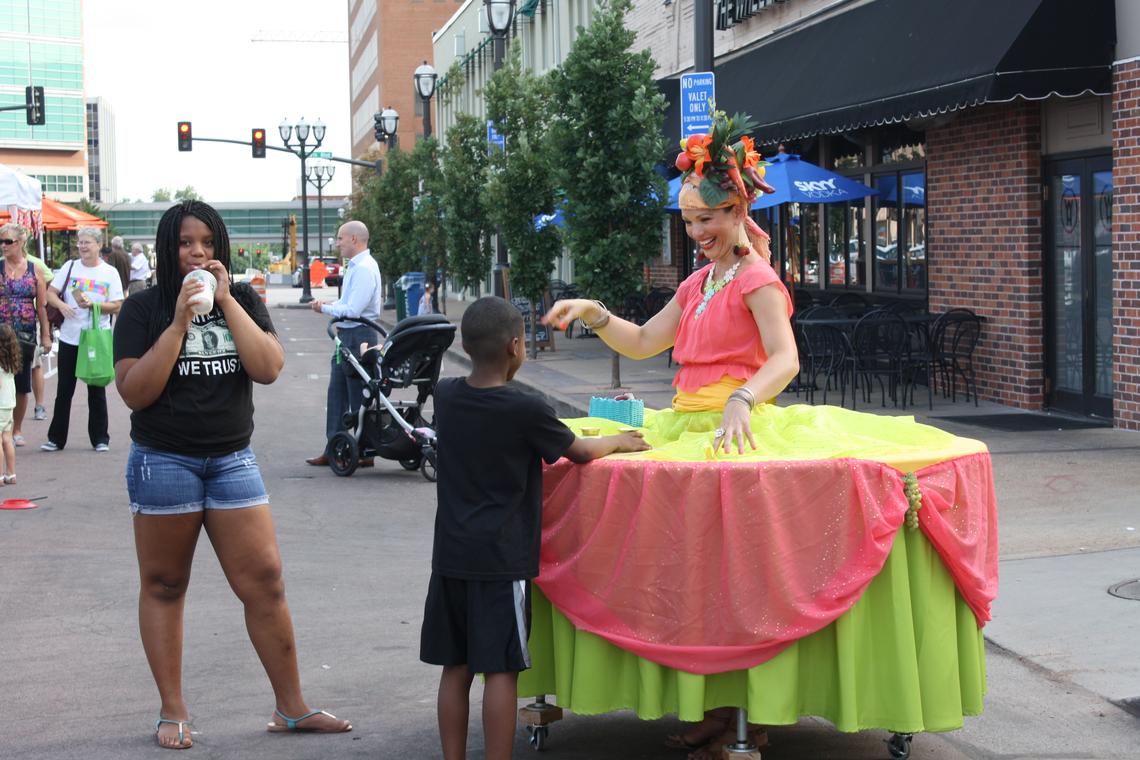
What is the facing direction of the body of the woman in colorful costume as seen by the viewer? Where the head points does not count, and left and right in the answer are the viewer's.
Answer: facing the viewer and to the left of the viewer

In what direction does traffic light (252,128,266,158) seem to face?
toward the camera

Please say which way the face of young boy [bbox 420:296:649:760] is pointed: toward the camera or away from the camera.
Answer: away from the camera

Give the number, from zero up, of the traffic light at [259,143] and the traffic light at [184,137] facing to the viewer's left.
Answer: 0

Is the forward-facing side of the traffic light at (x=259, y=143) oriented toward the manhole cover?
yes

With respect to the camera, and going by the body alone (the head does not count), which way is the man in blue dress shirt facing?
to the viewer's left

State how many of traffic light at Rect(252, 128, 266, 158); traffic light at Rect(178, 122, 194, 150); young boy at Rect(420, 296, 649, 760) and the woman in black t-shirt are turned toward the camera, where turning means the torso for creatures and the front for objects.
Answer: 3

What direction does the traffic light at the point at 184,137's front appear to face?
toward the camera

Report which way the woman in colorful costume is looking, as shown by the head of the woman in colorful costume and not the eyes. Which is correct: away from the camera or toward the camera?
toward the camera

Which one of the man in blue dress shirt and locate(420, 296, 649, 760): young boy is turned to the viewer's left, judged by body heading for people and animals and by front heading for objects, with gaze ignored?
the man in blue dress shirt

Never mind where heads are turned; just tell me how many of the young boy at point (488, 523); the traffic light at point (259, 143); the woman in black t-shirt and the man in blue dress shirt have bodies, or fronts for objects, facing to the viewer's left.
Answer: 1

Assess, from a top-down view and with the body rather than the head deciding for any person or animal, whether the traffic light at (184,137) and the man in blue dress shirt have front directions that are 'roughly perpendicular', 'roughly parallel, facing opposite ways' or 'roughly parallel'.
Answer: roughly perpendicular

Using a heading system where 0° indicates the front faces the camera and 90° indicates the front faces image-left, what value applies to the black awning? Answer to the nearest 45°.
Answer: approximately 45°

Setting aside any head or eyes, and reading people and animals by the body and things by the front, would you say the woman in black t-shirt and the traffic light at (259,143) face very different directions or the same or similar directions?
same or similar directions

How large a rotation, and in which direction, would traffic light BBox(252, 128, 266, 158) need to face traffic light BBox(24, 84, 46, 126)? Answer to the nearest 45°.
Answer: approximately 45° to its right
